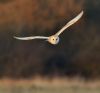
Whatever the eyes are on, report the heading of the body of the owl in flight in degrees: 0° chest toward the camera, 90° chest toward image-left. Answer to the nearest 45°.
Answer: approximately 0°
